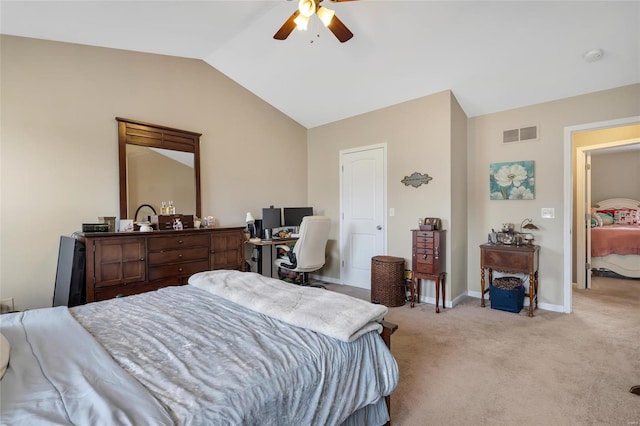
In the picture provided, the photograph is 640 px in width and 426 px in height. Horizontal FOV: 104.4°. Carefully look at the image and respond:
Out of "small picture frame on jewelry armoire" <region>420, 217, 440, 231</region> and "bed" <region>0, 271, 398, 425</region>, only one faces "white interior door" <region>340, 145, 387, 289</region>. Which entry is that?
the bed

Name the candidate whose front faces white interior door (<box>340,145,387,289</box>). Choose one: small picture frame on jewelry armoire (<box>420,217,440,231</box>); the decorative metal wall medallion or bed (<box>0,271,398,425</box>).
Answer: the bed

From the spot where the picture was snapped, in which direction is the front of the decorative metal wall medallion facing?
facing the viewer

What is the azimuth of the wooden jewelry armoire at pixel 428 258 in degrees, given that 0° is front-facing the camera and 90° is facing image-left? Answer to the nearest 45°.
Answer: approximately 45°

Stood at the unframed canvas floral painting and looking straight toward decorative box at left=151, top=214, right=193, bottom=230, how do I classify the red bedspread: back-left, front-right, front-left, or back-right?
back-right

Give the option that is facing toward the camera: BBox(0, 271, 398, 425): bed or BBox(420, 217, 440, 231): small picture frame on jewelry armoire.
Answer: the small picture frame on jewelry armoire

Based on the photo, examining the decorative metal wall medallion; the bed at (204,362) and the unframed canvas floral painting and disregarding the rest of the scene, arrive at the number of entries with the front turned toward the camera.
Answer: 2

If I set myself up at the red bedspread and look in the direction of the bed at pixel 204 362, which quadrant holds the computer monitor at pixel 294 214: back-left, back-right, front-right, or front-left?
front-right

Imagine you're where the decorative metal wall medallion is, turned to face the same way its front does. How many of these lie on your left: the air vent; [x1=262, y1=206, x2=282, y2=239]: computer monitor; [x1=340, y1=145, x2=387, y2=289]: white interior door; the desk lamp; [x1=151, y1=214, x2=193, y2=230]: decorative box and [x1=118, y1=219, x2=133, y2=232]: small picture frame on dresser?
1

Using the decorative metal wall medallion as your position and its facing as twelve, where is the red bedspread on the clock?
The red bedspread is roughly at 8 o'clock from the decorative metal wall medallion.

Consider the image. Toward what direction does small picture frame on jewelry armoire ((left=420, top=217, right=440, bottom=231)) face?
toward the camera

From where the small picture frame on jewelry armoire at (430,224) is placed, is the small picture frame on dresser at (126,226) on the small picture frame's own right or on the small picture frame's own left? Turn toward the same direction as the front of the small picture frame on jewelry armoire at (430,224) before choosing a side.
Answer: on the small picture frame's own right

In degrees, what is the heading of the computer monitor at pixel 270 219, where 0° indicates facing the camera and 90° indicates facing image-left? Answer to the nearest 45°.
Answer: approximately 315°

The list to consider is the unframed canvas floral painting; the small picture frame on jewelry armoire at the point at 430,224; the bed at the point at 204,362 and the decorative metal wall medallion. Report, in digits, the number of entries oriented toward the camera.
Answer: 3
